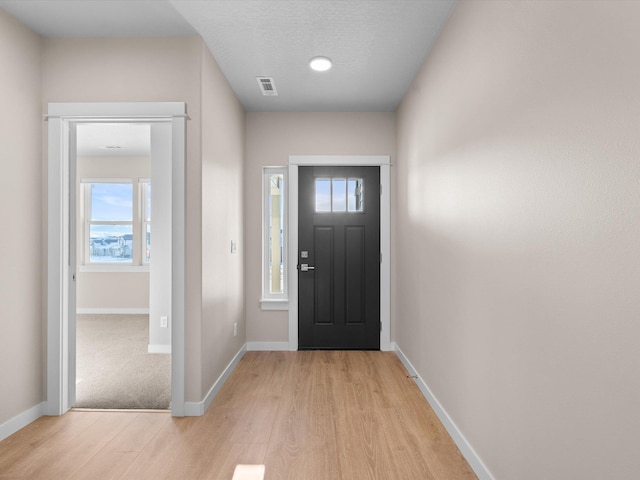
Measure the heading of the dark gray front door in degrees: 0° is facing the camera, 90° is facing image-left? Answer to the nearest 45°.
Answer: approximately 0°

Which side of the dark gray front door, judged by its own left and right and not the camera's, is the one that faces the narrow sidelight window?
right

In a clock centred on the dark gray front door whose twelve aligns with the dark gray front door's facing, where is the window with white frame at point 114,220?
The window with white frame is roughly at 4 o'clock from the dark gray front door.

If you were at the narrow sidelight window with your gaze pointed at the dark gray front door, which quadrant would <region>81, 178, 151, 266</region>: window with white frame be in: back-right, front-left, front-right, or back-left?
back-left
